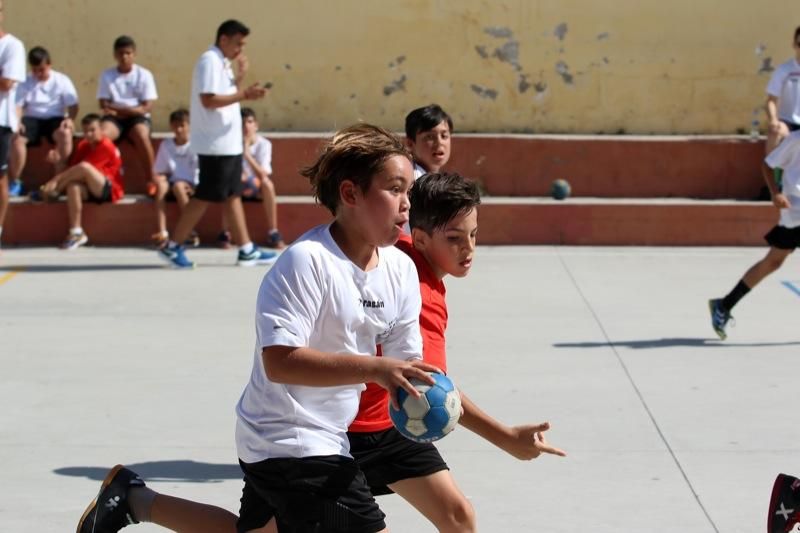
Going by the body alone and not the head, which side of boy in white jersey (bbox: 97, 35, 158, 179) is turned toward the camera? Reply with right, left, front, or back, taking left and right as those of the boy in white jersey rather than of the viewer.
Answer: front

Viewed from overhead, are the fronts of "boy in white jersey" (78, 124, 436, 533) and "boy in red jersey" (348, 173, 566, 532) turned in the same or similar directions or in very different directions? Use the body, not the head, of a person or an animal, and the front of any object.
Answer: same or similar directions

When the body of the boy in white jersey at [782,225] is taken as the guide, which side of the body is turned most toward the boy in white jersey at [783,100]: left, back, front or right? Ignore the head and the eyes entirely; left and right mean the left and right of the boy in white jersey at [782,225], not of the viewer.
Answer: left

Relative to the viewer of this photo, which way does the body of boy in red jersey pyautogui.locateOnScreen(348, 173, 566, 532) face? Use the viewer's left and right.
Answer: facing the viewer and to the right of the viewer

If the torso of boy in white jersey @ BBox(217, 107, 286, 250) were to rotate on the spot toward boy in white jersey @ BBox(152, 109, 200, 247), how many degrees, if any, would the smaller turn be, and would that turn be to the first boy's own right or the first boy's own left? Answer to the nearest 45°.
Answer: approximately 90° to the first boy's own right

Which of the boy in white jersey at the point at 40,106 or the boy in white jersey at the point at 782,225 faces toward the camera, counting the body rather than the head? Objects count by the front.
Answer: the boy in white jersey at the point at 40,106

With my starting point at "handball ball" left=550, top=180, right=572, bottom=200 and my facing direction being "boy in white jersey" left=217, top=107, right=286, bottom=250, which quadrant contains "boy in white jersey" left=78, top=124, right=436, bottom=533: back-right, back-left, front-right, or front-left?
front-left

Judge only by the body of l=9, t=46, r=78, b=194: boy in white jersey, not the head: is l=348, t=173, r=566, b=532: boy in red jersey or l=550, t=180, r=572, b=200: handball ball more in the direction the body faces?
the boy in red jersey

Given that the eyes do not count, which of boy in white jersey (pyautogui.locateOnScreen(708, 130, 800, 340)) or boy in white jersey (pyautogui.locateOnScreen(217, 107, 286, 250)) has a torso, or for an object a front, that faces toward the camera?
boy in white jersey (pyautogui.locateOnScreen(217, 107, 286, 250))

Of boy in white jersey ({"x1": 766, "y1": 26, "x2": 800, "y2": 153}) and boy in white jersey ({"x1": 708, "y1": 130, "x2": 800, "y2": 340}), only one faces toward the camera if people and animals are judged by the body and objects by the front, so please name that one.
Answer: boy in white jersey ({"x1": 766, "y1": 26, "x2": 800, "y2": 153})

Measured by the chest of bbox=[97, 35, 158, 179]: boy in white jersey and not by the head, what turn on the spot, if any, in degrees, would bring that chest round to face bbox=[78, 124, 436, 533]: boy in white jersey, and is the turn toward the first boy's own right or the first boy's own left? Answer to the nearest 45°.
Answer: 0° — they already face them
